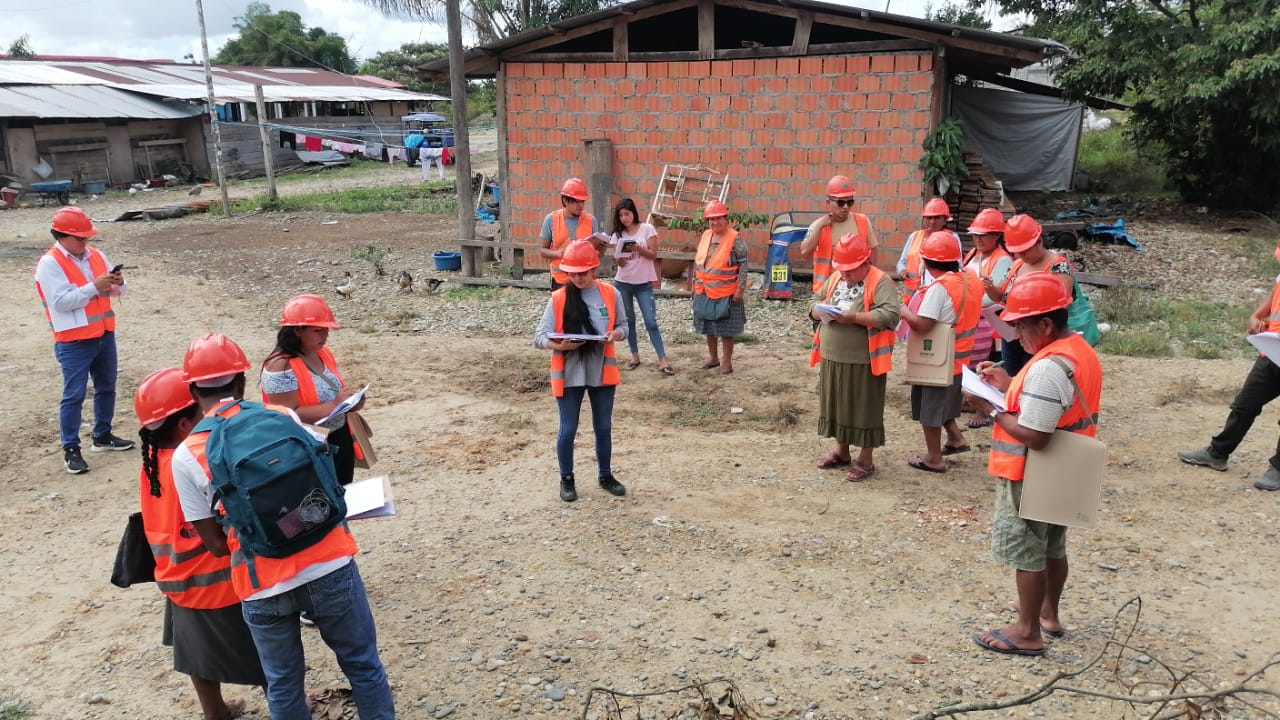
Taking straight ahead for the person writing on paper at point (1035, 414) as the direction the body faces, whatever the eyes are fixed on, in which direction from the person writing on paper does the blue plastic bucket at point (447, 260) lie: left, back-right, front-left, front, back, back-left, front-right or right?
front-right

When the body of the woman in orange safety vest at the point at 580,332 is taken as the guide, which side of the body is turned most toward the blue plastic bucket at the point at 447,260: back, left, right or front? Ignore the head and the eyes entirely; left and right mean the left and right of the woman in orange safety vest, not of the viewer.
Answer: back

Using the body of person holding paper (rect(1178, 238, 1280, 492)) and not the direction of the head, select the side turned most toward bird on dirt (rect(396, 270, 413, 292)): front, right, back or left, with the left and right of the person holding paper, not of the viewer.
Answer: front

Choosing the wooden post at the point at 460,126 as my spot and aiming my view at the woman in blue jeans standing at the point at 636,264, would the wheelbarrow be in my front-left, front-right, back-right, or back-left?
back-right

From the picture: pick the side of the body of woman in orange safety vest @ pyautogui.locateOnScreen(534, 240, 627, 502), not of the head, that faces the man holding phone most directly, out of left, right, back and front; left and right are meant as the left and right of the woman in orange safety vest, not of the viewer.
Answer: right

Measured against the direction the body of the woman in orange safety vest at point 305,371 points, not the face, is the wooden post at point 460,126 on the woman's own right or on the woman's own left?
on the woman's own left

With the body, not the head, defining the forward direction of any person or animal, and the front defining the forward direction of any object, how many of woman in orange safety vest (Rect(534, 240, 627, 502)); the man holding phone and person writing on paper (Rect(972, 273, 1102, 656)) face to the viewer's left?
1

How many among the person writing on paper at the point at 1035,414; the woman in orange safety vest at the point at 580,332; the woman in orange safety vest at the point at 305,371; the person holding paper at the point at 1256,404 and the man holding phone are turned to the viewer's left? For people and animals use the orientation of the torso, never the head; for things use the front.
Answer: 2

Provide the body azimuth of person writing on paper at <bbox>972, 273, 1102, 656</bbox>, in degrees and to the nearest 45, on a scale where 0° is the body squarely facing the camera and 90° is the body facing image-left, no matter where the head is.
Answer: approximately 90°

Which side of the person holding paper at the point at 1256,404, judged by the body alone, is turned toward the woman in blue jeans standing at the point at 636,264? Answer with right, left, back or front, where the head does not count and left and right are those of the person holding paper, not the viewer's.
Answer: front

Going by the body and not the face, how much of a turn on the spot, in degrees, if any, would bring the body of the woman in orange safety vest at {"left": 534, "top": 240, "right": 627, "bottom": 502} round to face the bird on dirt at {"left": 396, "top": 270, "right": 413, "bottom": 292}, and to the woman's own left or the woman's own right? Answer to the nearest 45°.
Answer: approximately 180°

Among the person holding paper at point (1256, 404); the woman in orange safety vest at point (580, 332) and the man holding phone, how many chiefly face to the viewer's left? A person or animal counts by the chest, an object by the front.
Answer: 1

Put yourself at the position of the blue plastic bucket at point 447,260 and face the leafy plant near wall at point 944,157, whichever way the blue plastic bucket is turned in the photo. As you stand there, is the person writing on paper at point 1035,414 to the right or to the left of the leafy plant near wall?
right
